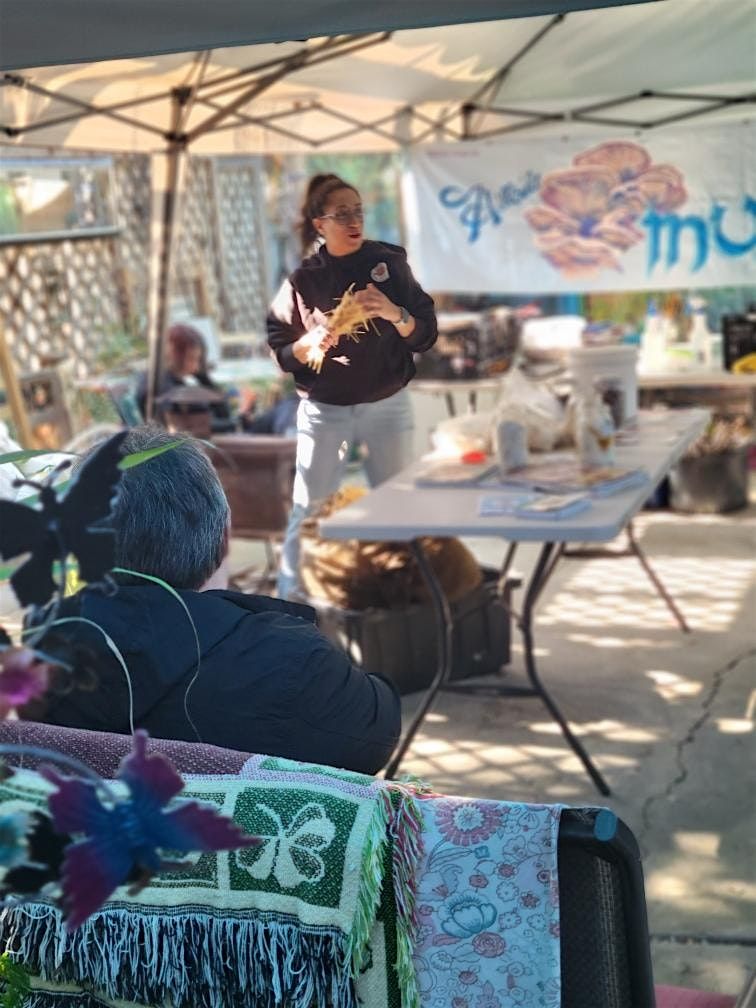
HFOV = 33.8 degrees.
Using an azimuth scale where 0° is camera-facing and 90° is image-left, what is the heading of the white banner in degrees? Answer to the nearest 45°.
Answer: approximately 0°

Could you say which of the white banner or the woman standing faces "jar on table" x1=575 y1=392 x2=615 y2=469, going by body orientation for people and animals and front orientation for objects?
the white banner

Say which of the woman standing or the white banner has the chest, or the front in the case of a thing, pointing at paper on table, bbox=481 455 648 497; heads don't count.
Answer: the white banner

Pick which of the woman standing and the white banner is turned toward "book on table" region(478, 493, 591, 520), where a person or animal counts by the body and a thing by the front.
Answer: the white banner

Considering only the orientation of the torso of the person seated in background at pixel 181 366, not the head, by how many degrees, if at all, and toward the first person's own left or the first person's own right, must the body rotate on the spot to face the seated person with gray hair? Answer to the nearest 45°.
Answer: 0° — they already face them

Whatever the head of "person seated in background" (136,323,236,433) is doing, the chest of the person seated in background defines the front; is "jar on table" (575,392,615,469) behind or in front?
in front

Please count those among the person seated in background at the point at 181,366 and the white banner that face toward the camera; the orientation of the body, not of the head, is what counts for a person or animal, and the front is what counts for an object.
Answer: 2

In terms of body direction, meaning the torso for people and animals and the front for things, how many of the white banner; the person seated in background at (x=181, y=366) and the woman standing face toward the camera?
3

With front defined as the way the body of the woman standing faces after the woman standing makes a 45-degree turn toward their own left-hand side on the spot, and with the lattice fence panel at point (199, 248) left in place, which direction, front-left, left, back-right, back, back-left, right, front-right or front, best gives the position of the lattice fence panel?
back-left

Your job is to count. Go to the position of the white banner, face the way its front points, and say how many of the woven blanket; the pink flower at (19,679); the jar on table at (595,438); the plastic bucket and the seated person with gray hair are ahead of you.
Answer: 5
